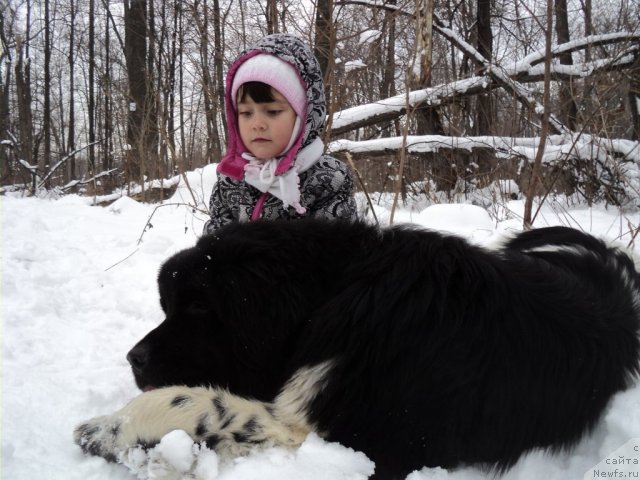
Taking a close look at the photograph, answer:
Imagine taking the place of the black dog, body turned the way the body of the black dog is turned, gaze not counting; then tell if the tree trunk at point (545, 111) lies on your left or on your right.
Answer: on your right

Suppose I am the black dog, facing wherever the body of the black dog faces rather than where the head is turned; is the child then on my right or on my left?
on my right

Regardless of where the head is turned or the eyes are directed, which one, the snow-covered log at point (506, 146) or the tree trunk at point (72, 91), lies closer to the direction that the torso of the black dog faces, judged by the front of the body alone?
the tree trunk

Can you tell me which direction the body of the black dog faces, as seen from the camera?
to the viewer's left

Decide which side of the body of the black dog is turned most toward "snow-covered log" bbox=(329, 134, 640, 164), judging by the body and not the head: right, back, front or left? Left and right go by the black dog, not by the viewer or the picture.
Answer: right

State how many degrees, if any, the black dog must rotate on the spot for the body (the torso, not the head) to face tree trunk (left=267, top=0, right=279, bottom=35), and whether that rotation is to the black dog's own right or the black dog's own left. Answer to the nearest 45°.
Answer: approximately 90° to the black dog's own right

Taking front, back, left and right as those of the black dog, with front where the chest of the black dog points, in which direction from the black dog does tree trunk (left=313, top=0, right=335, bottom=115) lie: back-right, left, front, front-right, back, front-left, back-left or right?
right
